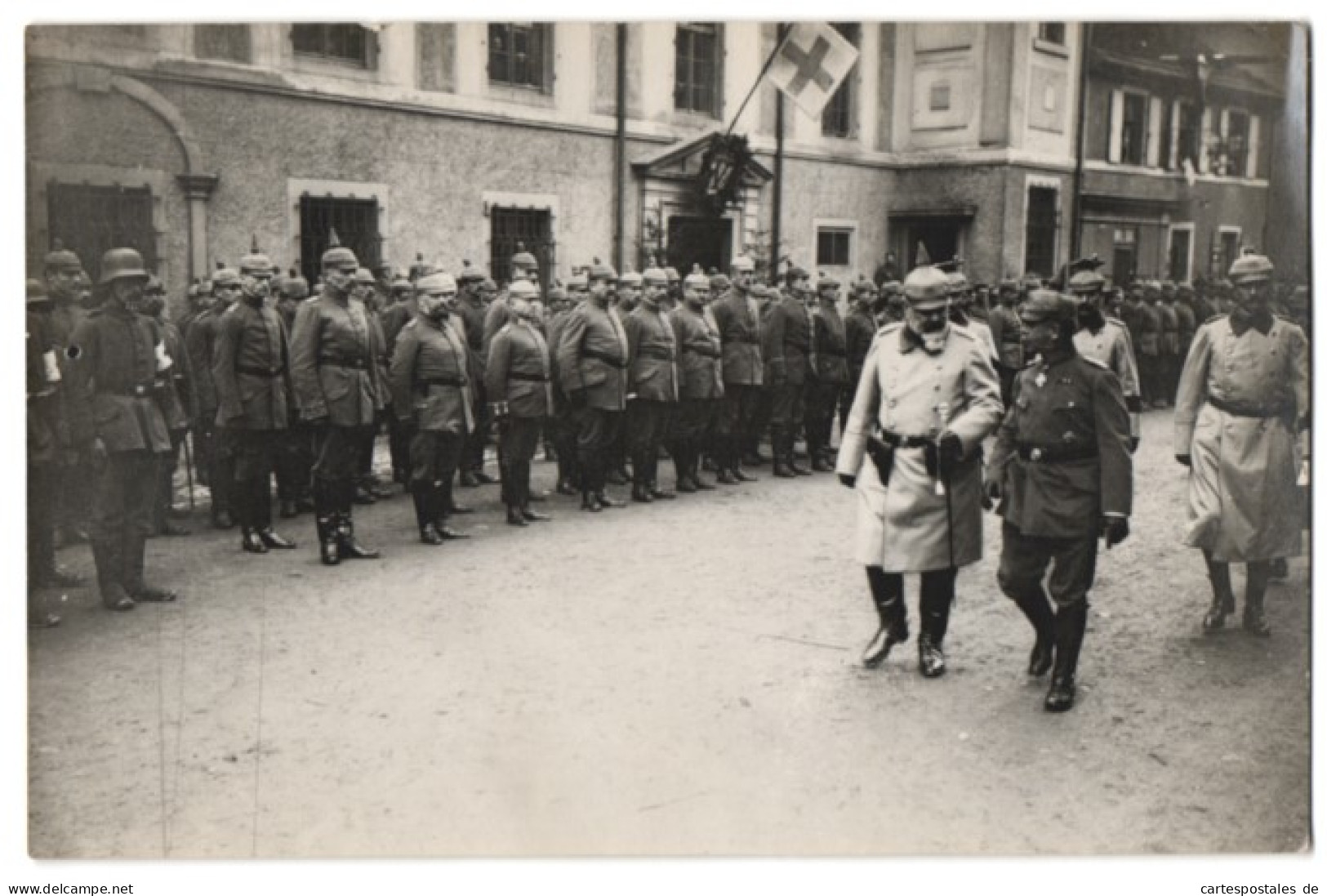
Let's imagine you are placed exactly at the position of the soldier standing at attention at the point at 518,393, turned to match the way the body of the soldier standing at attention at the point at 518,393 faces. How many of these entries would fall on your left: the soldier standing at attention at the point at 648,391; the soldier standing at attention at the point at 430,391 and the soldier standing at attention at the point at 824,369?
2

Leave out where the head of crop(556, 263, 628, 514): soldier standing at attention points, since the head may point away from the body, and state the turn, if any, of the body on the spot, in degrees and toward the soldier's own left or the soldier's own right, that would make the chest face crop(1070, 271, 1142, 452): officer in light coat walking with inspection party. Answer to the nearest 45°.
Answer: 0° — they already face them

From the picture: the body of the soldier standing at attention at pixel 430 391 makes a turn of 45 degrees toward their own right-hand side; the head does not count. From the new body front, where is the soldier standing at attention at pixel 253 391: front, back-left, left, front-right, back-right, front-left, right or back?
right

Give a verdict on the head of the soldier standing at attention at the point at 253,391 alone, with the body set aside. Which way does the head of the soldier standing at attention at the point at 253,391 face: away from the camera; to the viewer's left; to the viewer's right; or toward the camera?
toward the camera

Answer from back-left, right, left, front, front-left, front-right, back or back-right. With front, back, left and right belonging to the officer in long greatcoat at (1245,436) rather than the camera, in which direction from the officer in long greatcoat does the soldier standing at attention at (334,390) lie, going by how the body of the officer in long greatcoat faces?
right

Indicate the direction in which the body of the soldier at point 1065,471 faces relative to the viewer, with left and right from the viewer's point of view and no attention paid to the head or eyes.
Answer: facing the viewer and to the left of the viewer

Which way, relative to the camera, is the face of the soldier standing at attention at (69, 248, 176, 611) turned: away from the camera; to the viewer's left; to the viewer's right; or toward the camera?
to the viewer's right

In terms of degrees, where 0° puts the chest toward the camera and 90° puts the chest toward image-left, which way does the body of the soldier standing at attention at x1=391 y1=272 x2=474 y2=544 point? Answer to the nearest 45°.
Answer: approximately 315°

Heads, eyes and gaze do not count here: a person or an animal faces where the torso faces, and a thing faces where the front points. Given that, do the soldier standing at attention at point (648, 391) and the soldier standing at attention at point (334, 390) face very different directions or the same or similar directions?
same or similar directions

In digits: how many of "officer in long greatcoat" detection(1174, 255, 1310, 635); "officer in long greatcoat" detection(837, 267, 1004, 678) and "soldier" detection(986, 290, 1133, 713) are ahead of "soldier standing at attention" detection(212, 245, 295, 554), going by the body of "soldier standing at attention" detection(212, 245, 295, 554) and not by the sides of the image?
3

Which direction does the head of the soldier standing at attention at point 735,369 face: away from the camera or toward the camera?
toward the camera

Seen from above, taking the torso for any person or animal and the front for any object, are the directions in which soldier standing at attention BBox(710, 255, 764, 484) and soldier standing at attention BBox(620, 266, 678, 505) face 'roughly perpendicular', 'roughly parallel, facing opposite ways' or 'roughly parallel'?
roughly parallel

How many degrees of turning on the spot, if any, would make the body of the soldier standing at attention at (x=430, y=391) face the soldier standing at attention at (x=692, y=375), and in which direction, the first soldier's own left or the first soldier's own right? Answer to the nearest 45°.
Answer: approximately 90° to the first soldier's own left

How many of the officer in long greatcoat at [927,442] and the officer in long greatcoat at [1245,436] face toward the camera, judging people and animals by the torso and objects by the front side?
2

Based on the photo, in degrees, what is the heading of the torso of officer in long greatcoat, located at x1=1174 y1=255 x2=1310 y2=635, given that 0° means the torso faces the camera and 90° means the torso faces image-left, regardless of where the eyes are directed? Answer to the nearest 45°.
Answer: approximately 0°

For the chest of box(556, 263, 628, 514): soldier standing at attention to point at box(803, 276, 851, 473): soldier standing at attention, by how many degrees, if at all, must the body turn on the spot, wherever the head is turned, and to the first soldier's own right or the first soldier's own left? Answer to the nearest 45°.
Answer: approximately 90° to the first soldier's own left

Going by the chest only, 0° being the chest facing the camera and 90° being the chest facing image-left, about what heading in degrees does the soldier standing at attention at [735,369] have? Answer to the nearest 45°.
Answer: approximately 315°

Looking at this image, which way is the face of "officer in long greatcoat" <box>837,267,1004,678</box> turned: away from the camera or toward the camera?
toward the camera

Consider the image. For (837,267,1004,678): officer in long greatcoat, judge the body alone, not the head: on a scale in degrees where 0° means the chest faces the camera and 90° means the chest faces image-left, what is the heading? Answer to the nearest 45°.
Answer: approximately 0°

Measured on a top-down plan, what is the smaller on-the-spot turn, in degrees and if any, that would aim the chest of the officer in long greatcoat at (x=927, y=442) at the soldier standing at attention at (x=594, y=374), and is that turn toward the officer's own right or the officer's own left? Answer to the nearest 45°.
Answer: approximately 135° to the officer's own right
